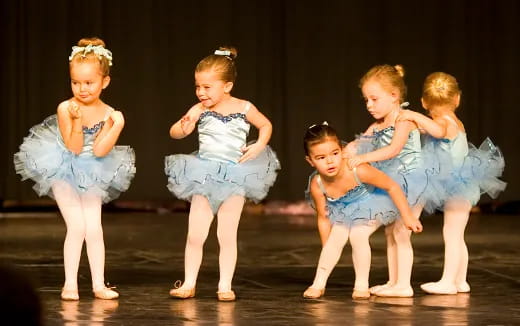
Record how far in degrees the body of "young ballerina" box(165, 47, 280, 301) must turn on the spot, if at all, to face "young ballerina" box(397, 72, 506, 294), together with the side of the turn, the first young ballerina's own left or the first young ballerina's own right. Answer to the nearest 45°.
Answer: approximately 90° to the first young ballerina's own left

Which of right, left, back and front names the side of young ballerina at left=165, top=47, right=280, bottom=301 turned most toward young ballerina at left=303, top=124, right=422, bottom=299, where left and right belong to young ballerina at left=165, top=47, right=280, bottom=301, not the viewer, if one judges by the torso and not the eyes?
left

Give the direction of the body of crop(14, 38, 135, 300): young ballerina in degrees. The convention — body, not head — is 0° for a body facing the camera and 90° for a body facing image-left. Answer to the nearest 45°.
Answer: approximately 0°

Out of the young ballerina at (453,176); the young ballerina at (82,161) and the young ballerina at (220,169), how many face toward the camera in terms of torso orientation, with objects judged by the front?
2

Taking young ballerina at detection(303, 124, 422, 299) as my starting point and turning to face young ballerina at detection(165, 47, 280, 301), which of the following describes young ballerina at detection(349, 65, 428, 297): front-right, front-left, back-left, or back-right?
back-right

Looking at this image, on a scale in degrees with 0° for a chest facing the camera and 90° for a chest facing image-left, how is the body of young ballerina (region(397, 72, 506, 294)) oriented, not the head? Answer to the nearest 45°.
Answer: approximately 135°

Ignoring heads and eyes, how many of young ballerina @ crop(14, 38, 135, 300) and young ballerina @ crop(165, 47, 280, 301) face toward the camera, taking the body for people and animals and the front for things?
2

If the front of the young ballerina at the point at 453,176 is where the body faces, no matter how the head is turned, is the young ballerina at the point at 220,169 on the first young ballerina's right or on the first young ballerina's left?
on the first young ballerina's left

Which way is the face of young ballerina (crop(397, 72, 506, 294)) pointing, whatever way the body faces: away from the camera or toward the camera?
away from the camera
